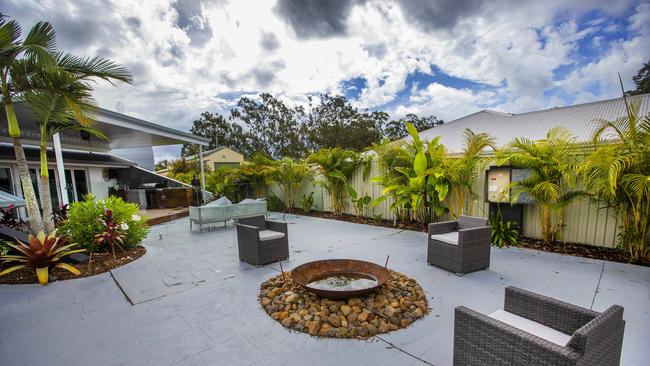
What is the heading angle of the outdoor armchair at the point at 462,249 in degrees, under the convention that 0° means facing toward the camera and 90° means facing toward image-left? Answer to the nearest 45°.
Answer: approximately 45°

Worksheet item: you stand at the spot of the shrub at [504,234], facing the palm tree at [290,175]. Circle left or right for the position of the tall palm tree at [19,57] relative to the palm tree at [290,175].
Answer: left

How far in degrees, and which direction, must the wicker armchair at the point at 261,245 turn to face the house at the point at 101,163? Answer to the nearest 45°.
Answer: approximately 180°

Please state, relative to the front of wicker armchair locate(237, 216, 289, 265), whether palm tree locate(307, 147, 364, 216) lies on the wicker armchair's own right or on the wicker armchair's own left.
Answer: on the wicker armchair's own left

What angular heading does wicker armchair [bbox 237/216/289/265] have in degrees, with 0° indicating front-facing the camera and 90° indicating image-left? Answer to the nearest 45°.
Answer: approximately 315°

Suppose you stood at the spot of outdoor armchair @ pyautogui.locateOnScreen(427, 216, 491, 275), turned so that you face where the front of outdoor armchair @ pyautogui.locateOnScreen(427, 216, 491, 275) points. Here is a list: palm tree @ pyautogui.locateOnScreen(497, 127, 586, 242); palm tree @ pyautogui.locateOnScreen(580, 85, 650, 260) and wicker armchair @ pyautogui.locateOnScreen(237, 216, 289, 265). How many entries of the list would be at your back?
2

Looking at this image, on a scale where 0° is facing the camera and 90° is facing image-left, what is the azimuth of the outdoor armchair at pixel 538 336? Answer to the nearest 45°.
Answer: approximately 135°

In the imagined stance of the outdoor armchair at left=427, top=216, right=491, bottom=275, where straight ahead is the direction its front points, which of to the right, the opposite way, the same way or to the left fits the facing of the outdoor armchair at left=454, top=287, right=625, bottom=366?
to the right

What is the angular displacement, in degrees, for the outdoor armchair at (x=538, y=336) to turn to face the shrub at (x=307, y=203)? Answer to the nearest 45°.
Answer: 0° — it already faces it
